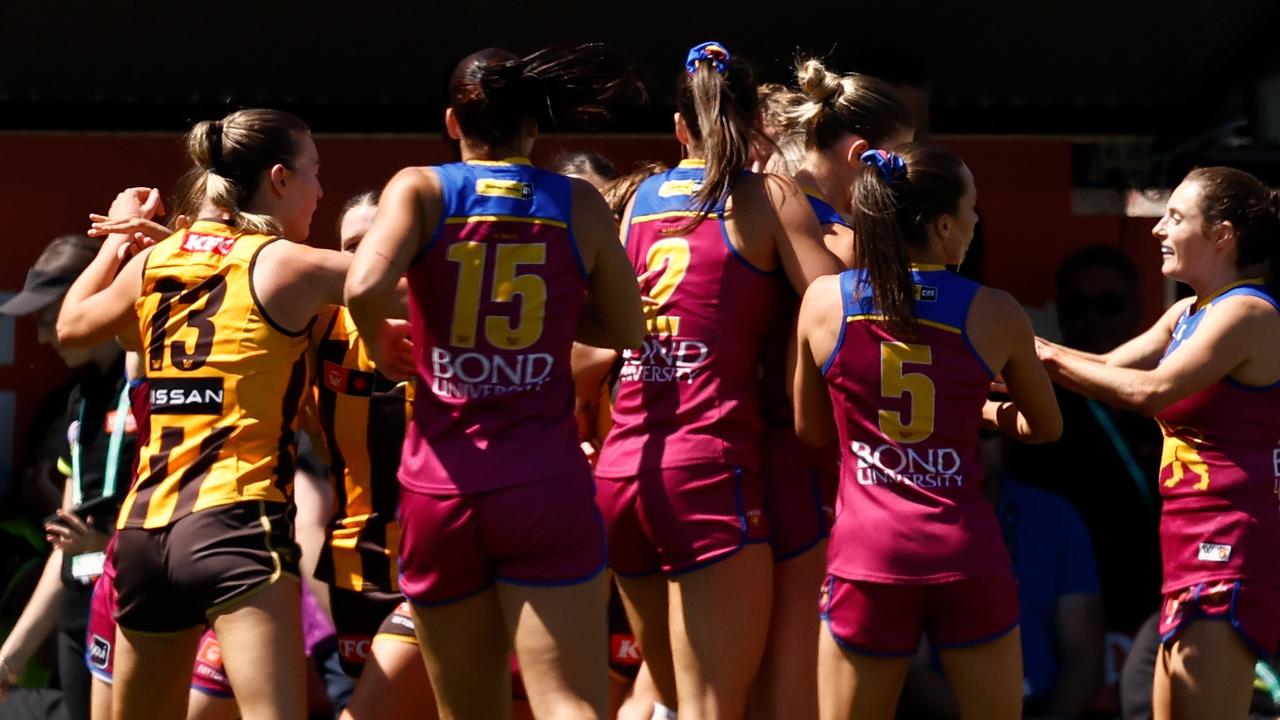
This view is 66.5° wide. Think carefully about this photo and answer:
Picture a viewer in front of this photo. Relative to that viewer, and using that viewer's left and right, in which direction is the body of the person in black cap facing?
facing the viewer and to the left of the viewer

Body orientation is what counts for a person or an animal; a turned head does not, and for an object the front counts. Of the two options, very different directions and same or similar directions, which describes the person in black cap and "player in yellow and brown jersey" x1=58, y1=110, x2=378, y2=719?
very different directions

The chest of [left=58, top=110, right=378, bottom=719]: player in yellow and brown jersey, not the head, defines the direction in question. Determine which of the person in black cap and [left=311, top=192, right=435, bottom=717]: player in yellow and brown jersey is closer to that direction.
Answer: the player in yellow and brown jersey

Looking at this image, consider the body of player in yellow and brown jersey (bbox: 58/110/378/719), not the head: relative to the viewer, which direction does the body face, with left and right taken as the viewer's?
facing away from the viewer and to the right of the viewer

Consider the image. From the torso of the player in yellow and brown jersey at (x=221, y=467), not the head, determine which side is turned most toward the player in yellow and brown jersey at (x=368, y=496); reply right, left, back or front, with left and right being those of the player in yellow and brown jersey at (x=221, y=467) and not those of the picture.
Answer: front

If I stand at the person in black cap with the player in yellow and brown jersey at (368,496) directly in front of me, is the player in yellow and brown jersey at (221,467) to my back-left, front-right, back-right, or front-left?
front-right

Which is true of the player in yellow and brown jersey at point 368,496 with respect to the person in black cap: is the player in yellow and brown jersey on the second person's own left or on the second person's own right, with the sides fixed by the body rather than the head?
on the second person's own left
